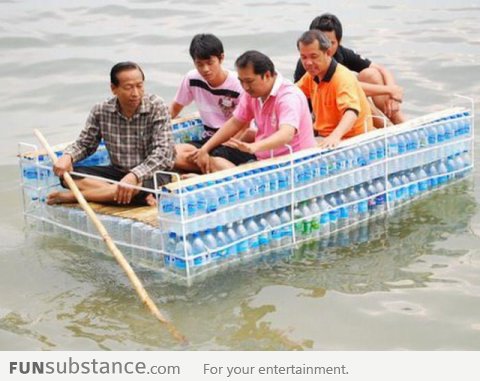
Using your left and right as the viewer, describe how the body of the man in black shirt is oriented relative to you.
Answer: facing the viewer and to the right of the viewer

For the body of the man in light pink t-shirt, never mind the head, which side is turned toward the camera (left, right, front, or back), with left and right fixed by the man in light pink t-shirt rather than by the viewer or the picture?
front

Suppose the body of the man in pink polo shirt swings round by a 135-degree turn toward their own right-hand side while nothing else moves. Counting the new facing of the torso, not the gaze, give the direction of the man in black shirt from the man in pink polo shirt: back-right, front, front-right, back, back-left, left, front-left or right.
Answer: front-right

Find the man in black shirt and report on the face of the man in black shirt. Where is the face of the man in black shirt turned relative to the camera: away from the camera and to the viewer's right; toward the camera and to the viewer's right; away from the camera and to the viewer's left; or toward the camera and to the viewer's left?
toward the camera and to the viewer's left

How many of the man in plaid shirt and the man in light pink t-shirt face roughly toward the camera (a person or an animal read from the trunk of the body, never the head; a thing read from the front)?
2

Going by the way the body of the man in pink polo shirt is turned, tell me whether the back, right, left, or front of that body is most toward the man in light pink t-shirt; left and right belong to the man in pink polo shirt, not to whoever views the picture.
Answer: right

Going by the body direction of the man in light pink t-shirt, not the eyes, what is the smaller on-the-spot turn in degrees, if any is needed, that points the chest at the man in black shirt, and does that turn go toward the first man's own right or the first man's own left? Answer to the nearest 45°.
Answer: approximately 90° to the first man's own left

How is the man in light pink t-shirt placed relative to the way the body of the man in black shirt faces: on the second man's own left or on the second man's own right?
on the second man's own right

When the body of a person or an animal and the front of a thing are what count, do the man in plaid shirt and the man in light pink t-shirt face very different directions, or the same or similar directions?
same or similar directions

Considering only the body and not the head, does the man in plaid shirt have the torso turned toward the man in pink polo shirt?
no

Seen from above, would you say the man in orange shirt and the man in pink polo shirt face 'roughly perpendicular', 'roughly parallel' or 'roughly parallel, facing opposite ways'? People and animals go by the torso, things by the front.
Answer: roughly parallel

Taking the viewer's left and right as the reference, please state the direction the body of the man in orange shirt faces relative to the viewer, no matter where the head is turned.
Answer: facing the viewer and to the left of the viewer

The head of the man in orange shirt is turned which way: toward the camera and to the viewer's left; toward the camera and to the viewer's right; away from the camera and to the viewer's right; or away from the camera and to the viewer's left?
toward the camera and to the viewer's left
